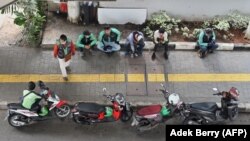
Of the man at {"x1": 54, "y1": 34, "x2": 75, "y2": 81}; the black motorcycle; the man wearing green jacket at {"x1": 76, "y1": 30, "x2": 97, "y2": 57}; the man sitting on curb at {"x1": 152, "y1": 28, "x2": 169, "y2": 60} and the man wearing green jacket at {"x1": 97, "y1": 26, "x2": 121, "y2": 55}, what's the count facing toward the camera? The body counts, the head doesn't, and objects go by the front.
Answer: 4

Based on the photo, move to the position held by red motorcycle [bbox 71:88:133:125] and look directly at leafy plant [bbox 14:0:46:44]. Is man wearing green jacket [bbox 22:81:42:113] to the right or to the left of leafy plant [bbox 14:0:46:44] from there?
left

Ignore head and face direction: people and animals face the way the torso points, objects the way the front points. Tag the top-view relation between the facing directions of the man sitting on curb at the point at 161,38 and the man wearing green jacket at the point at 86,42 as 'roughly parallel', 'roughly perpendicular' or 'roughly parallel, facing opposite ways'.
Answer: roughly parallel

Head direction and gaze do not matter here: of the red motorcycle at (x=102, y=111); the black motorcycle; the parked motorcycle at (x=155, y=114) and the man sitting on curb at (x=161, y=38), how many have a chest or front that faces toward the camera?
1

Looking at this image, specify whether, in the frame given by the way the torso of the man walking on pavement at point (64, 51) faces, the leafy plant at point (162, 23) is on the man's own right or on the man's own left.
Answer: on the man's own left

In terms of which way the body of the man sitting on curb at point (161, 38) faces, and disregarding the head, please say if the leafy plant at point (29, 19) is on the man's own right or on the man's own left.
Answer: on the man's own right

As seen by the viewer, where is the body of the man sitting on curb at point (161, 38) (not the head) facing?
toward the camera

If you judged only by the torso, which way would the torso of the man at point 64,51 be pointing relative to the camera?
toward the camera
